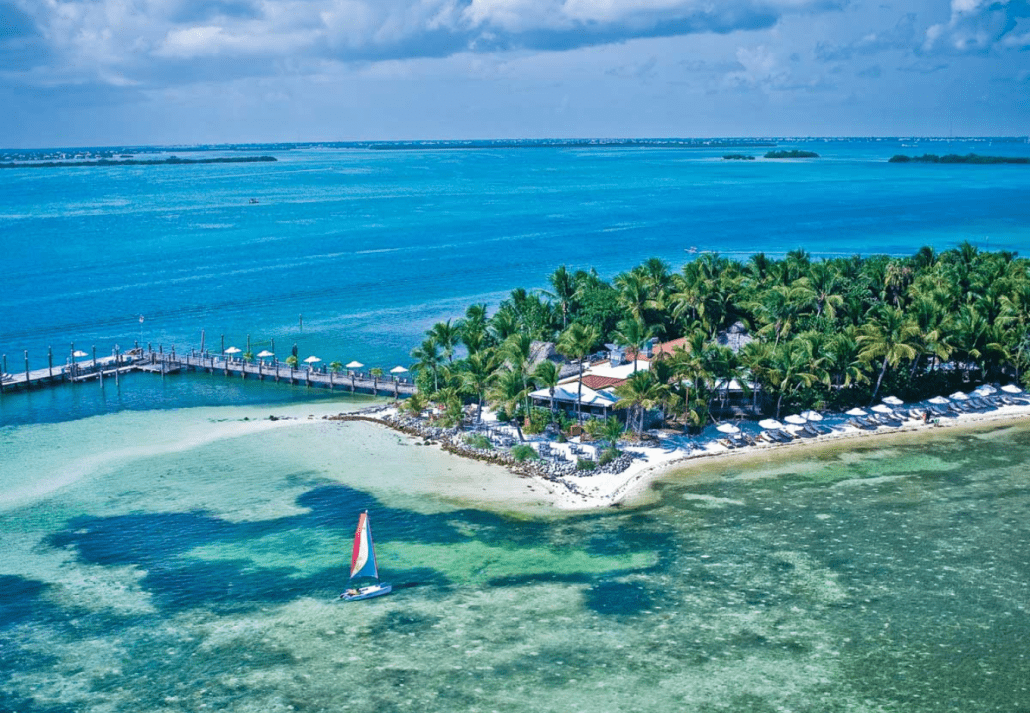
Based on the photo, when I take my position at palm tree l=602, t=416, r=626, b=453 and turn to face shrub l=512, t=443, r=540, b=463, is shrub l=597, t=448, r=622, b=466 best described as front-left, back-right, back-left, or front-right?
front-left

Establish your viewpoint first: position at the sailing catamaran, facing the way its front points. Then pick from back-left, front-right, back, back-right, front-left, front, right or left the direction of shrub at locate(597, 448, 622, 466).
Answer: front

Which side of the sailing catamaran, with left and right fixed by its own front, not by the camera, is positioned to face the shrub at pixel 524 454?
front

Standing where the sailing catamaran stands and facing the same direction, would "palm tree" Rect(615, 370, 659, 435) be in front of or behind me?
in front

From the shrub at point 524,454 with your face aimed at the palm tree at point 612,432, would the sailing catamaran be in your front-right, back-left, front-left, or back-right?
back-right

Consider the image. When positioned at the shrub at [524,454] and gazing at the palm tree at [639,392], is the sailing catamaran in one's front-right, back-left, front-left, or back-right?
back-right

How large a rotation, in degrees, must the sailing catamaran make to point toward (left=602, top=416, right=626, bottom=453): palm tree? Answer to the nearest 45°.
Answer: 0° — it already faces it
